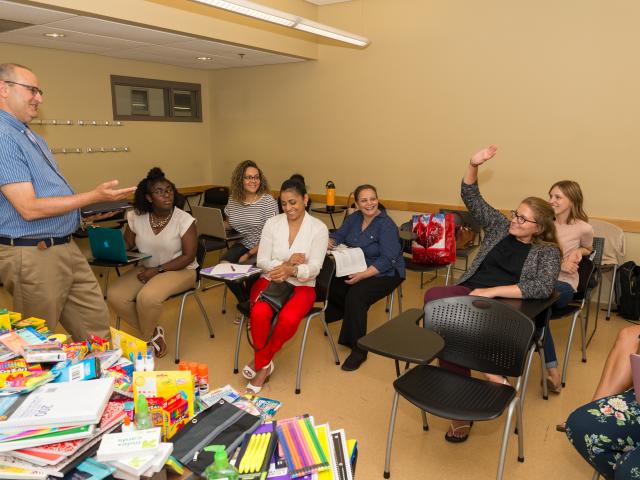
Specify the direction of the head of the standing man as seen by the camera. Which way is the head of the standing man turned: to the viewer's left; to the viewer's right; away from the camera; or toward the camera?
to the viewer's right

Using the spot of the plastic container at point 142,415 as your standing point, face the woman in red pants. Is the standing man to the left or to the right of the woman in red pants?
left

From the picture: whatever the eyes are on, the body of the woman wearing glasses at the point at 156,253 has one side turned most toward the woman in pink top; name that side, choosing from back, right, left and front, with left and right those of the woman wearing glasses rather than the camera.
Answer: left

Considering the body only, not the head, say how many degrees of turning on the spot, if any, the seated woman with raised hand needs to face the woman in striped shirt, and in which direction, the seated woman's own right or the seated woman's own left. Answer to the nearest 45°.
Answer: approximately 45° to the seated woman's own right

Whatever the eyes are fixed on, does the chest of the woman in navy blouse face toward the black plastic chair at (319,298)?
yes

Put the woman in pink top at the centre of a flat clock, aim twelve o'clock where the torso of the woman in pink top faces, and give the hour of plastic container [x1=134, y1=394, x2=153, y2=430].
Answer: The plastic container is roughly at 11 o'clock from the woman in pink top.

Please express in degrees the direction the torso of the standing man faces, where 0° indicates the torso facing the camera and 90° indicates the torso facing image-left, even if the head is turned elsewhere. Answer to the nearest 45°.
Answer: approximately 270°
